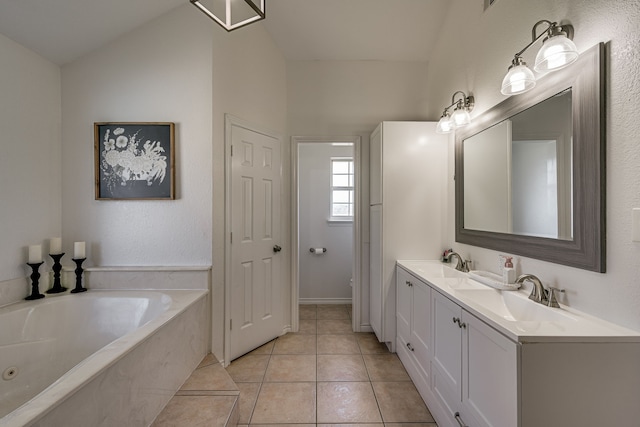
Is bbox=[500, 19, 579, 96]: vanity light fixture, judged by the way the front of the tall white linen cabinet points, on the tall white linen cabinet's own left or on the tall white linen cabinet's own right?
on the tall white linen cabinet's own left

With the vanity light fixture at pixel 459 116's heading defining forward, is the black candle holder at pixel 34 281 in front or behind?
in front

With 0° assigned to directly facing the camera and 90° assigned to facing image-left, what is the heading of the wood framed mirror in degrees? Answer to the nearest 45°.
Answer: approximately 45°

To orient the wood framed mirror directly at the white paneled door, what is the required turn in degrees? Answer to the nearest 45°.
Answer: approximately 45° to its right

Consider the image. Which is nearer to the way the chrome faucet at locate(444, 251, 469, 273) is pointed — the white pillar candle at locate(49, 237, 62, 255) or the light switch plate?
the white pillar candle

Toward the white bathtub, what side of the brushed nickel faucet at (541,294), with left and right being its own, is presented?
front

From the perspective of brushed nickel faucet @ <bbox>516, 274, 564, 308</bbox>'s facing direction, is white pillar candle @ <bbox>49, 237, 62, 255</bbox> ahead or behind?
ahead

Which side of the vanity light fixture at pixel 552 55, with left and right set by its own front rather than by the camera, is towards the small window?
right

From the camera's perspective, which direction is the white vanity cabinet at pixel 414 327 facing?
to the viewer's left

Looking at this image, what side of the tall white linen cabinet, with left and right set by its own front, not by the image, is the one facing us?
left

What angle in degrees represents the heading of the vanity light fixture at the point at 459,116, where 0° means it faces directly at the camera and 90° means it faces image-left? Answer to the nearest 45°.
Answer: approximately 45°

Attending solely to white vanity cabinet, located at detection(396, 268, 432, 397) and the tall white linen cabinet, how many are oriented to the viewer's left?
2

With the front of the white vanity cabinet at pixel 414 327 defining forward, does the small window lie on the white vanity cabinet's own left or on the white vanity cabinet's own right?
on the white vanity cabinet's own right
